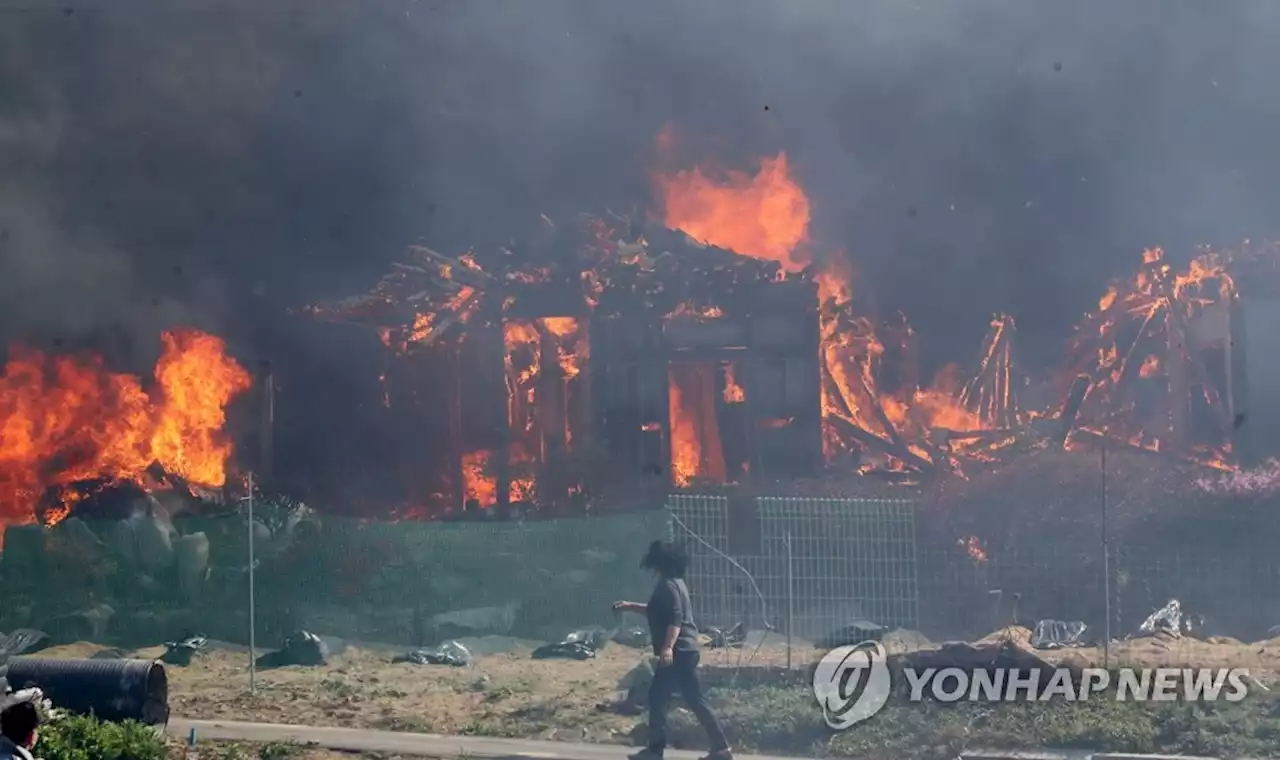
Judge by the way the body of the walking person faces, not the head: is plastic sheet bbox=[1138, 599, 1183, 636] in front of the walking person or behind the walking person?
behind

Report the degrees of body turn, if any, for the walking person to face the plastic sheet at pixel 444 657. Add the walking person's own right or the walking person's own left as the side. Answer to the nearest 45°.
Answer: approximately 45° to the walking person's own right

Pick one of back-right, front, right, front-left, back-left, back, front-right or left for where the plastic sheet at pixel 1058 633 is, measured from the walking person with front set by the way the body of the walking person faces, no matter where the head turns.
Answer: back-right

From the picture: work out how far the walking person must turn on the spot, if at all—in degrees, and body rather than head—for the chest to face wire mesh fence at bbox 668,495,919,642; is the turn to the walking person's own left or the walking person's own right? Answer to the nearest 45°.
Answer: approximately 90° to the walking person's own right

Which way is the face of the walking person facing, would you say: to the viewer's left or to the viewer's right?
to the viewer's left

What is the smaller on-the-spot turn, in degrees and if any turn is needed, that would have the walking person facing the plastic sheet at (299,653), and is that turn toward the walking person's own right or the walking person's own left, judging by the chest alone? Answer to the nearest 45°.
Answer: approximately 45° to the walking person's own right

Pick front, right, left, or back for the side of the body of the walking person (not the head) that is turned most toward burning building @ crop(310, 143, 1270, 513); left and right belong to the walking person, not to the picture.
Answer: right

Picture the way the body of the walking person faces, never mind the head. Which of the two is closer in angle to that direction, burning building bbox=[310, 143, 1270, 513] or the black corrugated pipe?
the black corrugated pipe

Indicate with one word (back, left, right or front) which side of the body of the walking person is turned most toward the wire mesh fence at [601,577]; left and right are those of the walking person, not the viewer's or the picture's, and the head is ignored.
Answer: right

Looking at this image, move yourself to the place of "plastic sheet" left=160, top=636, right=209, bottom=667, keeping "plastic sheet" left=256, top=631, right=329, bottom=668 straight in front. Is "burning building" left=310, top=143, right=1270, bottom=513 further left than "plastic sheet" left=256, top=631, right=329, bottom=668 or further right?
left

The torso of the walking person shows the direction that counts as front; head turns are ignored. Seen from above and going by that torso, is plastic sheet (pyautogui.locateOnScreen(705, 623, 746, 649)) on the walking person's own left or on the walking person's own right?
on the walking person's own right

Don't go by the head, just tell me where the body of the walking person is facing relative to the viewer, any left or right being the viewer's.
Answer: facing to the left of the viewer

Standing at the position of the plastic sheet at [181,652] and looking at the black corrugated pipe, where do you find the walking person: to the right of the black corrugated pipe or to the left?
left
